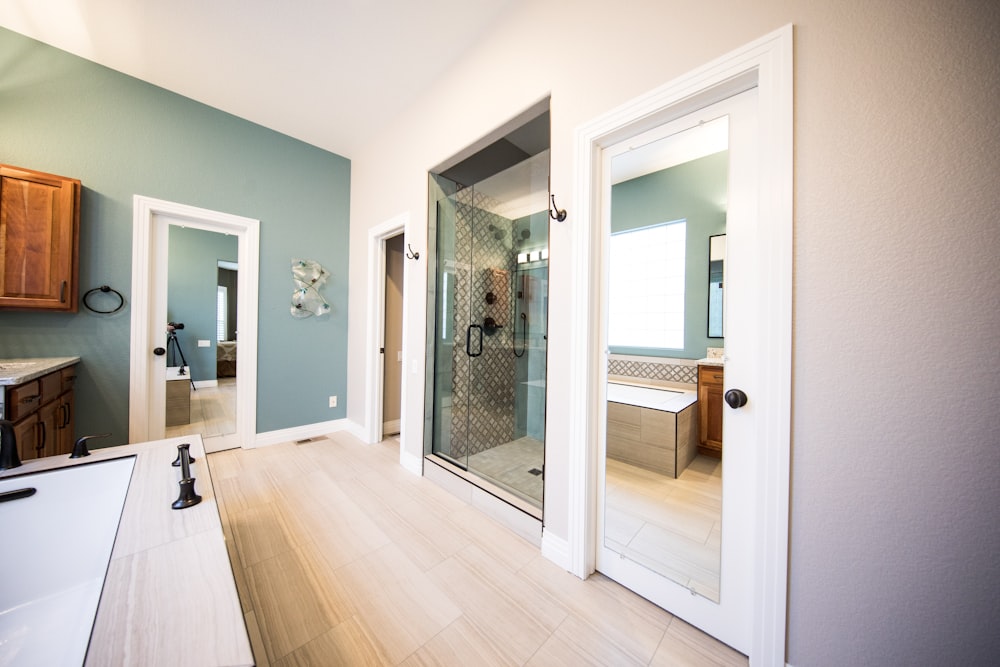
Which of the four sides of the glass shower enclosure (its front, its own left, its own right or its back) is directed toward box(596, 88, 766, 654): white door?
left

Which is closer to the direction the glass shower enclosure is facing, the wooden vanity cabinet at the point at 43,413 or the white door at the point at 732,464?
the wooden vanity cabinet

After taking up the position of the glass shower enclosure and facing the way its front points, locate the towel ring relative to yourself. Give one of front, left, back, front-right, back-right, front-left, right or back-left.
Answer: front-right

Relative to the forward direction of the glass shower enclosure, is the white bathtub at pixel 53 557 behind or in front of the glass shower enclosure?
in front

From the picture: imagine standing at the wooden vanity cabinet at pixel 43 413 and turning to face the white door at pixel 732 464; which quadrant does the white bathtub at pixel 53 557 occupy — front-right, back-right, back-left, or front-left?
front-right

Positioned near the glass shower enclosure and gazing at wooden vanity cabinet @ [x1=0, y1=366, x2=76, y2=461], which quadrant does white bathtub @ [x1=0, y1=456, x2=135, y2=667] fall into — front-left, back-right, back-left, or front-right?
front-left

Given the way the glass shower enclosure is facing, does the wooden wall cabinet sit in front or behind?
in front

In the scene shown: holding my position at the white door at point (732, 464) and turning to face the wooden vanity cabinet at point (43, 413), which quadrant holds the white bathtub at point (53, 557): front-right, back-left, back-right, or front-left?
front-left

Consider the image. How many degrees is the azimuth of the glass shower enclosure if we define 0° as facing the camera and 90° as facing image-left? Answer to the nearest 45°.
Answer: approximately 45°
